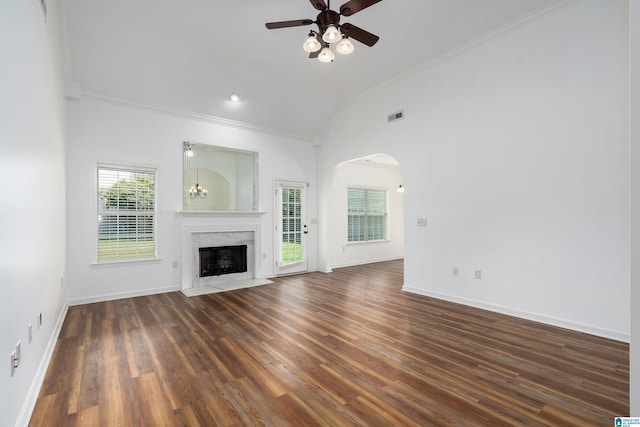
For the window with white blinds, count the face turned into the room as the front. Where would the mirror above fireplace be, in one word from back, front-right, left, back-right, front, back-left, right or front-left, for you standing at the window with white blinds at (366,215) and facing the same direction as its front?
right

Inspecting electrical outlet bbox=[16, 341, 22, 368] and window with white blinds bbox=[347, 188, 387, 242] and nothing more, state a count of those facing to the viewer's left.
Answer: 0

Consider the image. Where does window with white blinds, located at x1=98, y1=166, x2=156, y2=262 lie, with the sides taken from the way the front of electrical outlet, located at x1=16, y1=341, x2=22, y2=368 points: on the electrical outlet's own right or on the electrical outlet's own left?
on the electrical outlet's own left

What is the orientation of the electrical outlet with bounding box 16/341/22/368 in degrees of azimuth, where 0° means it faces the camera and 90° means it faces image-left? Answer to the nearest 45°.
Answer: approximately 270°

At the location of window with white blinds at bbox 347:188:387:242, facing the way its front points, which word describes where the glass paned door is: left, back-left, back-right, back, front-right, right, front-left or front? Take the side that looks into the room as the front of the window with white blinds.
right

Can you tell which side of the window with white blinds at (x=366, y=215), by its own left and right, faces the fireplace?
right

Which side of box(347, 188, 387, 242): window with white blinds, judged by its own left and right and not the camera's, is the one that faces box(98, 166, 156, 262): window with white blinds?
right

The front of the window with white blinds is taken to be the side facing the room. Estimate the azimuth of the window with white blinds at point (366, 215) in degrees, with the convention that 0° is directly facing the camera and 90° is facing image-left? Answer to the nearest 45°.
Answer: approximately 315°

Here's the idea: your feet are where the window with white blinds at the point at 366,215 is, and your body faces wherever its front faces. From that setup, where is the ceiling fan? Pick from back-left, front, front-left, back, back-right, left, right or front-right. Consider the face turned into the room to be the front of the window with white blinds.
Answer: front-right

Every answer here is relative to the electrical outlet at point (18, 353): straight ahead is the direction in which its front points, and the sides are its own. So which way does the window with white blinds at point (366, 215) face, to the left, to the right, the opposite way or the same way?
to the right

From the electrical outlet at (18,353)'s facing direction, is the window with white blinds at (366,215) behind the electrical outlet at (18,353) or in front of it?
in front
